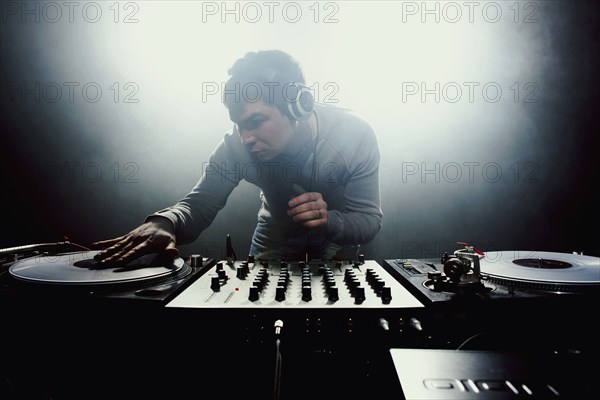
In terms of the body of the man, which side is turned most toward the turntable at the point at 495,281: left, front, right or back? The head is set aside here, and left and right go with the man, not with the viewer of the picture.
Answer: left

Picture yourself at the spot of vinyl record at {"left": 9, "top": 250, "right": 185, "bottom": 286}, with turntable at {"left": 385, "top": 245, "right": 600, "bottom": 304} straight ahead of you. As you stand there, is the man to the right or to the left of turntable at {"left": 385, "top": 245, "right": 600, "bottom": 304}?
left

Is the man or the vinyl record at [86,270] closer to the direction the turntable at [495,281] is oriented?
the man

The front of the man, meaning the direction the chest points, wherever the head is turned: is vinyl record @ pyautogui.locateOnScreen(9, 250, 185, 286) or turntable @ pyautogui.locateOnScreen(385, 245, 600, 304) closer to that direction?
the vinyl record

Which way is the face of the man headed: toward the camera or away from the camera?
toward the camera

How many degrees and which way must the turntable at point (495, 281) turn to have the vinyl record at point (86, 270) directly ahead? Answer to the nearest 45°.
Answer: approximately 90° to its left

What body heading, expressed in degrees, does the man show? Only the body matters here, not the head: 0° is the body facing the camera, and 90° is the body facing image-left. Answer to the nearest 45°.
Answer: approximately 45°

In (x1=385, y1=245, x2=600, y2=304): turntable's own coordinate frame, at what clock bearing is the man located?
The man is roughly at 10 o'clock from the turntable.

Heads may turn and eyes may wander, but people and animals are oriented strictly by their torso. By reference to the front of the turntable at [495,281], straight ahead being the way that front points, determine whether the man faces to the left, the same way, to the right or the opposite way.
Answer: the opposite way

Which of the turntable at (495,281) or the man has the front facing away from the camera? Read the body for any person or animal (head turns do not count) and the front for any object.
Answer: the turntable

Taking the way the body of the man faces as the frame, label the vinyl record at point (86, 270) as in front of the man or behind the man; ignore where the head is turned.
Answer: in front

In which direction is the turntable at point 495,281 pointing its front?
away from the camera

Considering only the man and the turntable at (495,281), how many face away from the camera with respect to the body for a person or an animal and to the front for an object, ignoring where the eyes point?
1
